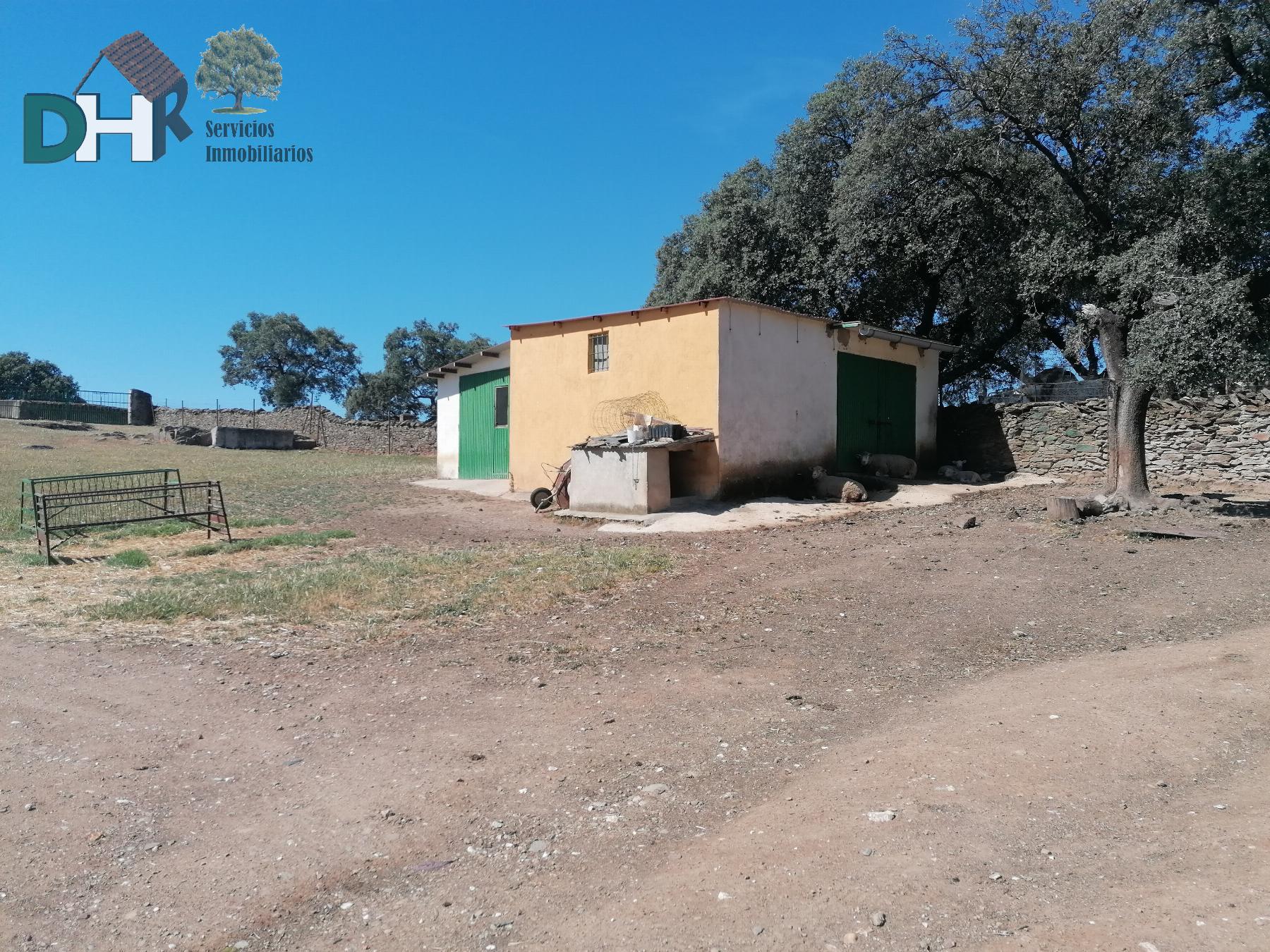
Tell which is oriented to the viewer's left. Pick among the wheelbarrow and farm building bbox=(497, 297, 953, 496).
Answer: the wheelbarrow

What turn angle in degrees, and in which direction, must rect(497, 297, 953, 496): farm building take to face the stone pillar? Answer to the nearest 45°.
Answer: approximately 180°

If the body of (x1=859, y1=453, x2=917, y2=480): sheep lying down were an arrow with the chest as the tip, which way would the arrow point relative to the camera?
to the viewer's left

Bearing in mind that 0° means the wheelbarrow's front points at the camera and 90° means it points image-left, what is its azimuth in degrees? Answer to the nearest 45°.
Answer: approximately 90°

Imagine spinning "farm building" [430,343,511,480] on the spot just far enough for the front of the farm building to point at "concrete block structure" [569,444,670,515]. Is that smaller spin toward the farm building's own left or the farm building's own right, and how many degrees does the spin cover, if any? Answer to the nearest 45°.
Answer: approximately 45° to the farm building's own left

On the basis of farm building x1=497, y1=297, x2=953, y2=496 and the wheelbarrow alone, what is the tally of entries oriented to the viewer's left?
1
